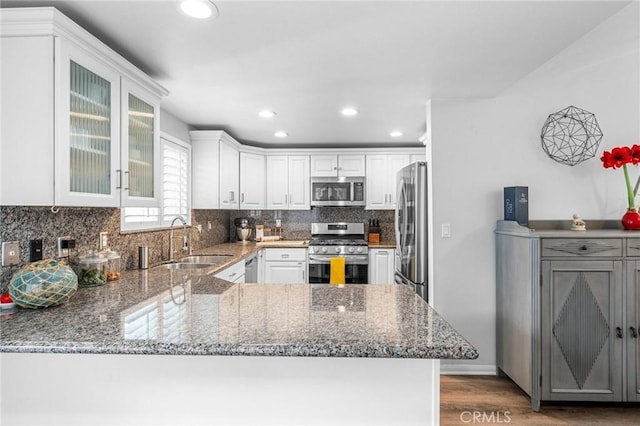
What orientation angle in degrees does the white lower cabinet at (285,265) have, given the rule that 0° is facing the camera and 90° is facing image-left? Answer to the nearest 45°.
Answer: approximately 0°

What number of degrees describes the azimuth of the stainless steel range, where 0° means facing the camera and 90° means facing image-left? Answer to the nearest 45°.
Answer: approximately 0°

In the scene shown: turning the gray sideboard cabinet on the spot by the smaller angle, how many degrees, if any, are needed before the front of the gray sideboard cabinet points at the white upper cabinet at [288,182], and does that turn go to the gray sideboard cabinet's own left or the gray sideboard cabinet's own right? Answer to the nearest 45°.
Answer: approximately 90° to the gray sideboard cabinet's own right

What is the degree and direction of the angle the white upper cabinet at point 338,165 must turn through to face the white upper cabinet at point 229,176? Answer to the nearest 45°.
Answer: approximately 45° to its right
